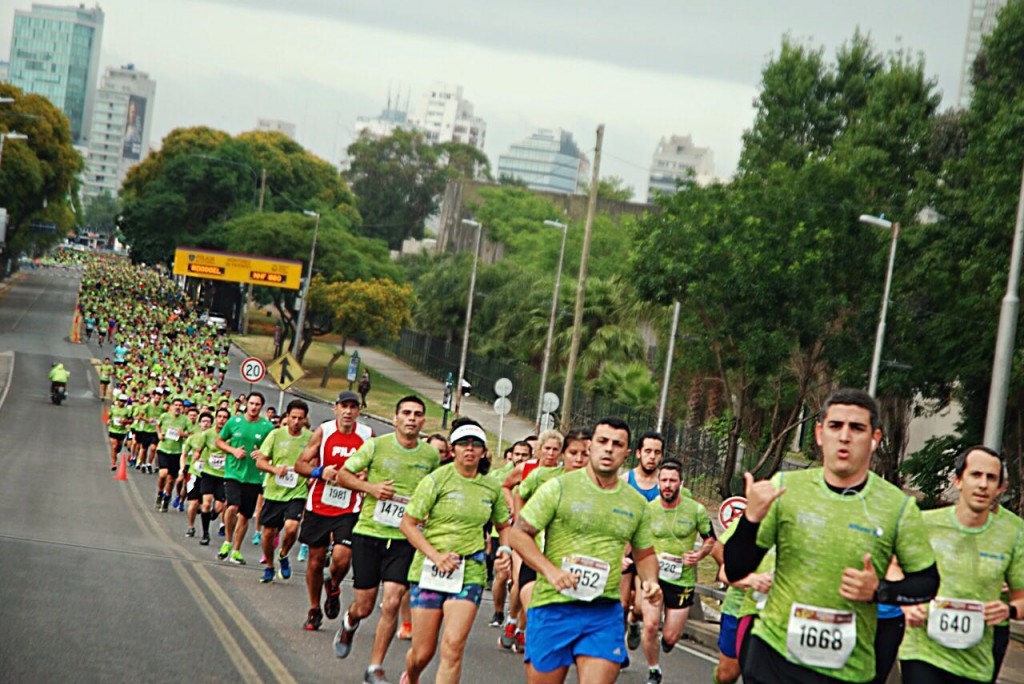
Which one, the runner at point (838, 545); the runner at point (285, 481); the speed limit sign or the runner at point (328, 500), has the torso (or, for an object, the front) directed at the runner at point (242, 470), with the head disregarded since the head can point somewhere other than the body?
the speed limit sign

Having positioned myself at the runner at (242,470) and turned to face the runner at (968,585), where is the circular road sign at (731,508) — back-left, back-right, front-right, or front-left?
front-left

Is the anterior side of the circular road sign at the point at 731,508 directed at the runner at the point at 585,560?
yes

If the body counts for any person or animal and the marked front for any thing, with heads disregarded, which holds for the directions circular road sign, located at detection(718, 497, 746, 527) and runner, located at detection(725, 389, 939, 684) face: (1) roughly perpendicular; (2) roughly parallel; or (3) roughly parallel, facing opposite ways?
roughly parallel

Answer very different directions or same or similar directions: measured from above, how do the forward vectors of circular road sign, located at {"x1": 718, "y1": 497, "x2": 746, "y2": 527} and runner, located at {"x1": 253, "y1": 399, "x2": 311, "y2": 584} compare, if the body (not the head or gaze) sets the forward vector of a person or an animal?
same or similar directions

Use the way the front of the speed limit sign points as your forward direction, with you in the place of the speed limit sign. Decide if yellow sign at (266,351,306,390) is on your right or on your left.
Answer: on your left

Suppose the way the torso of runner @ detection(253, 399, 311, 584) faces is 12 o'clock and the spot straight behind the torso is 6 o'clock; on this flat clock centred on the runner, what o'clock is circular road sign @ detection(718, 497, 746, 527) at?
The circular road sign is roughly at 9 o'clock from the runner.

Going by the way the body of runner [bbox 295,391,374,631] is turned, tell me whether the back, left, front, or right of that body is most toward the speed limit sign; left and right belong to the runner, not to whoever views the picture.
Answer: back

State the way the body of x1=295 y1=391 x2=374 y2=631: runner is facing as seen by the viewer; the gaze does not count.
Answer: toward the camera

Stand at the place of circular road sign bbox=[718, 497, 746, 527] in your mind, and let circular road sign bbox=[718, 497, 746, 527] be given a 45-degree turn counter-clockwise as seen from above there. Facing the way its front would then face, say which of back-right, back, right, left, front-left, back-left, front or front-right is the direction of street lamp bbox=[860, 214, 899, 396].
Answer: back-left

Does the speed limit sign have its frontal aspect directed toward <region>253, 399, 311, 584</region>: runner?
yes

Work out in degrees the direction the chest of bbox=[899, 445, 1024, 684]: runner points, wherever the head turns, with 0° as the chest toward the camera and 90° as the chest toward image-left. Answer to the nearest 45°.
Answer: approximately 0°

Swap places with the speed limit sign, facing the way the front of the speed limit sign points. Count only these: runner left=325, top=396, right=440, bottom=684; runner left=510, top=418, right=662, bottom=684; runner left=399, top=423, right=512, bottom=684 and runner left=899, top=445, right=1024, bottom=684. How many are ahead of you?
4

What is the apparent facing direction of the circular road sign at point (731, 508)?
toward the camera

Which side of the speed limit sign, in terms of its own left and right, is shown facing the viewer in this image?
front

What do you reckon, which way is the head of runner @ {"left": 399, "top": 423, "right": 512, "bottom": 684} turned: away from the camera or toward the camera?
toward the camera

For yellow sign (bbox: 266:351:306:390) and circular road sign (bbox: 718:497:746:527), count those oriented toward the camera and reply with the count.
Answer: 2

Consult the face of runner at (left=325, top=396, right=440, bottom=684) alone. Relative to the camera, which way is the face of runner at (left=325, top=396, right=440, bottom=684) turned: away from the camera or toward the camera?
toward the camera

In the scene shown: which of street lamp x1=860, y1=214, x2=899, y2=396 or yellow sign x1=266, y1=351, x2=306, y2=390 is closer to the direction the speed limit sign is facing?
the street lamp

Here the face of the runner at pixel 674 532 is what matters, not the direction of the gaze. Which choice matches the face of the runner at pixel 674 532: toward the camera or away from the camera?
toward the camera
